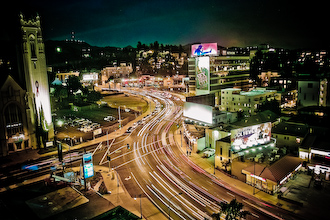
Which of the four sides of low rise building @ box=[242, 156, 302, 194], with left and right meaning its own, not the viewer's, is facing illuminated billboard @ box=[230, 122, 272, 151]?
right

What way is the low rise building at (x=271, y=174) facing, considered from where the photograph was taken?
facing the viewer and to the left of the viewer

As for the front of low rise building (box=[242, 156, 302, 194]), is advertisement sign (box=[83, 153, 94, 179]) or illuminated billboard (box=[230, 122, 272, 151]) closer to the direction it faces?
the advertisement sign

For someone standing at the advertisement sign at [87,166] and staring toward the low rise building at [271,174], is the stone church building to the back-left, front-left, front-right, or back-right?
back-left

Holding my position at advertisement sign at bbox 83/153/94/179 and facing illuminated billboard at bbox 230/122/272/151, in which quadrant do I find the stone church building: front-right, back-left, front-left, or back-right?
back-left

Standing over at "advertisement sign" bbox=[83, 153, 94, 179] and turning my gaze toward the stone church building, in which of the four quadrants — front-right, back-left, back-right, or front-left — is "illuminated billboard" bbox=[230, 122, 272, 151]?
back-right

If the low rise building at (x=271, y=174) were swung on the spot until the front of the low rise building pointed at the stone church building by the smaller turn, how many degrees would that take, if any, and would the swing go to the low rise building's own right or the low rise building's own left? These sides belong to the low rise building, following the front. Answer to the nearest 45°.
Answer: approximately 45° to the low rise building's own right

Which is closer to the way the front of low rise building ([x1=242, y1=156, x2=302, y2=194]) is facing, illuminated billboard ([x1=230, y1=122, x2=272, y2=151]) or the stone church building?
the stone church building

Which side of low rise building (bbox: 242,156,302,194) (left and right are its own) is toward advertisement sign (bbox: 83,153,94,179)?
front
